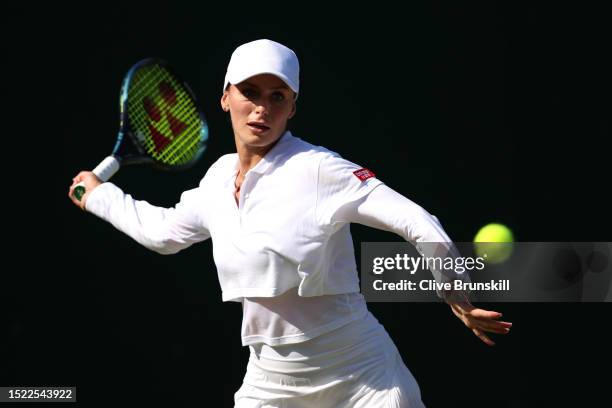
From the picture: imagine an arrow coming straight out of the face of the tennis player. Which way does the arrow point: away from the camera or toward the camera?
toward the camera
